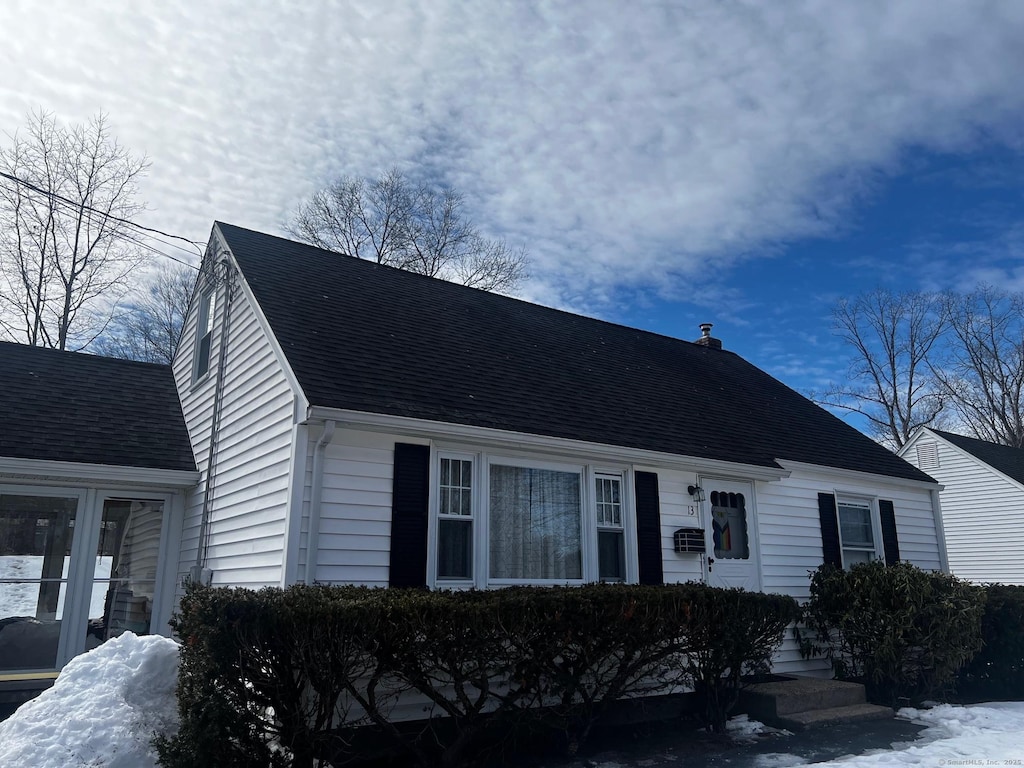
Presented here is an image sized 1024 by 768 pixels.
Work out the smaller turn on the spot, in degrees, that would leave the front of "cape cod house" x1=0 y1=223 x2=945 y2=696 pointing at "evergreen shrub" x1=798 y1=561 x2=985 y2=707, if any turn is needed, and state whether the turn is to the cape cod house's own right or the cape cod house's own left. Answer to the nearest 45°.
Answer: approximately 45° to the cape cod house's own left

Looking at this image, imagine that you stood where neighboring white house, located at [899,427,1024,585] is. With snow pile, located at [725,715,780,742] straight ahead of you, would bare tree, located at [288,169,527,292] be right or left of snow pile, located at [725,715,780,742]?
right

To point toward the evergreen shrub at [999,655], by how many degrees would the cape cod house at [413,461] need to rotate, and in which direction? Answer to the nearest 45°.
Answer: approximately 45° to its left

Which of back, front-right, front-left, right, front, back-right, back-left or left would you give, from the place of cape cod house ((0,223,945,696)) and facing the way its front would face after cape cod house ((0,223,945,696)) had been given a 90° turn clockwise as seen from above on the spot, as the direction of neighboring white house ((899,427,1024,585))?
back

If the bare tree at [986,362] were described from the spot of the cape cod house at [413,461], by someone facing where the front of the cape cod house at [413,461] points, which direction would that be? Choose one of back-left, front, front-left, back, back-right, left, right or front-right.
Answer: left

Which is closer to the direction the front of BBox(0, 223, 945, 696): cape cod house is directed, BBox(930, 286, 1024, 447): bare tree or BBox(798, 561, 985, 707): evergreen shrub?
the evergreen shrub

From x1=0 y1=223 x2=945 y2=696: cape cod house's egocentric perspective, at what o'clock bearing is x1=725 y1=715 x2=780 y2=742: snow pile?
The snow pile is roughly at 11 o'clock from the cape cod house.

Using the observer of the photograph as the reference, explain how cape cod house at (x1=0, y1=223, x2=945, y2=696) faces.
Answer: facing the viewer and to the right of the viewer

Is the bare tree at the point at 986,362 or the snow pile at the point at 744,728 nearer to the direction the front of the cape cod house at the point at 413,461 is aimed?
the snow pile
